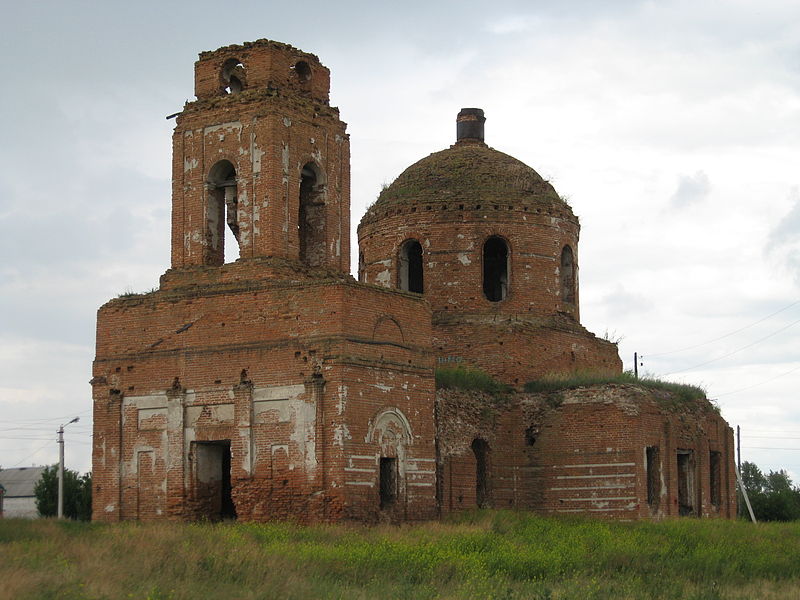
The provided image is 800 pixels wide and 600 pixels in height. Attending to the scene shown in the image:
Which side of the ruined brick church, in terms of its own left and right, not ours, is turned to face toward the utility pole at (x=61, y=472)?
right

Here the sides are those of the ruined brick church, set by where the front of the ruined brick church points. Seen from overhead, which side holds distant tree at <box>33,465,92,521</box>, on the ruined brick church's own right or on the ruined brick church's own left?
on the ruined brick church's own right

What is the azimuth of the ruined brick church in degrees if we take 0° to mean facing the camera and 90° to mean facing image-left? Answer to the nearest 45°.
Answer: approximately 45°
